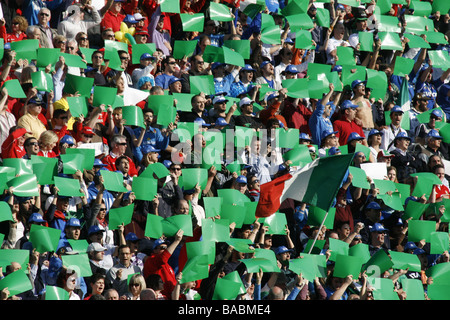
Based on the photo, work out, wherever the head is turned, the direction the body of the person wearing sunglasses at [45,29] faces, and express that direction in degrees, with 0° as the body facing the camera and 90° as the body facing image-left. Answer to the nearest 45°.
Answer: approximately 315°
